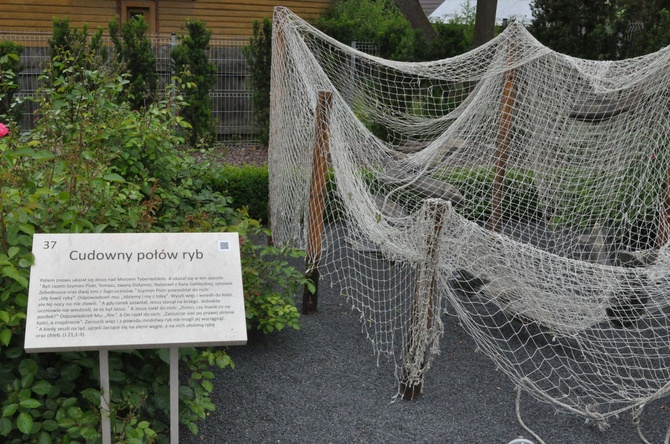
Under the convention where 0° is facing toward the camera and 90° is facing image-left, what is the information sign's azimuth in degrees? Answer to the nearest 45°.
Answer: approximately 0°

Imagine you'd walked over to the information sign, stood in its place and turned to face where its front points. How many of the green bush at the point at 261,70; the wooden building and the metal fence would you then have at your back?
3

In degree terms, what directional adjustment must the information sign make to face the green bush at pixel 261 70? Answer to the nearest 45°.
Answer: approximately 180°

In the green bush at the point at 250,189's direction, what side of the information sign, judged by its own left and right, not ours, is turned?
back

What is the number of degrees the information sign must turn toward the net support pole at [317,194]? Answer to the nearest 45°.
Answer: approximately 135° to its left

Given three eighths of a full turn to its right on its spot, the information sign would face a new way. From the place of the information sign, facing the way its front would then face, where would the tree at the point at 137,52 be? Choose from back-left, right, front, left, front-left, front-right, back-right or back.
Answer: front-right

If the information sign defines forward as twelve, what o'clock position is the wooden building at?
The wooden building is roughly at 6 o'clock from the information sign.

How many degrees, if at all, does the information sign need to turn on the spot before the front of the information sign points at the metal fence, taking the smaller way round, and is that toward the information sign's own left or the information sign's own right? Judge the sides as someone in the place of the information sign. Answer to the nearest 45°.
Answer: approximately 180°

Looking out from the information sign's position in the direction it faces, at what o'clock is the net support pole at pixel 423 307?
The net support pole is roughly at 8 o'clock from the information sign.

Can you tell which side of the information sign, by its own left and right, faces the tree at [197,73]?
back

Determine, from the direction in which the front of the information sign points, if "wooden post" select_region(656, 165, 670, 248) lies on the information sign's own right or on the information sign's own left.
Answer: on the information sign's own left
